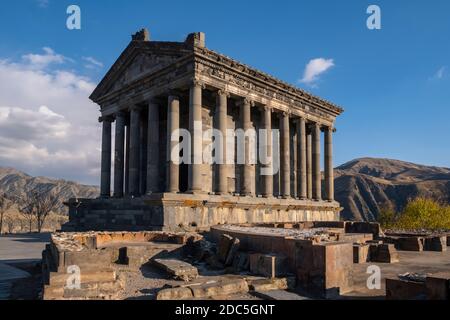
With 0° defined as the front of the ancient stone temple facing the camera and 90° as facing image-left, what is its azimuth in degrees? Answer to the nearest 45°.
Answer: approximately 45°

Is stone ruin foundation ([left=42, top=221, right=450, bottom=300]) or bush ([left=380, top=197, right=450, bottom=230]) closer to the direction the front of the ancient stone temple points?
the stone ruin foundation

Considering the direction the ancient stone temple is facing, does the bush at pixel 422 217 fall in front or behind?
behind
